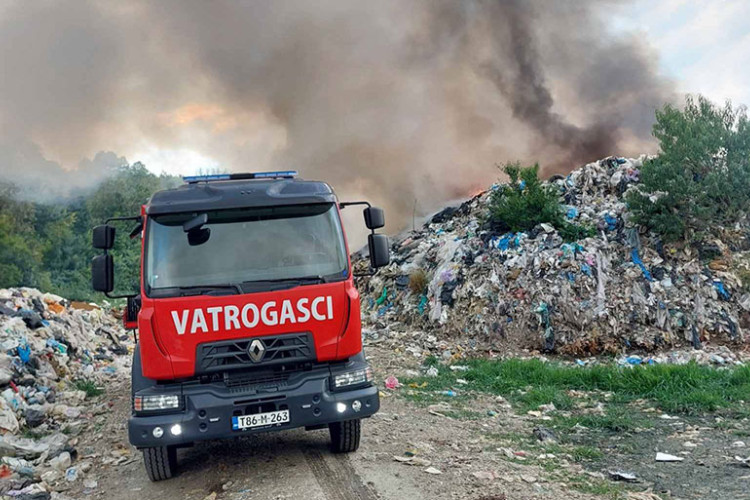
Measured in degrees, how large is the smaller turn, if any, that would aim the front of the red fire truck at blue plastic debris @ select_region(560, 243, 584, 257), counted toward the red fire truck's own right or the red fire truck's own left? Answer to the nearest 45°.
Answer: approximately 135° to the red fire truck's own left

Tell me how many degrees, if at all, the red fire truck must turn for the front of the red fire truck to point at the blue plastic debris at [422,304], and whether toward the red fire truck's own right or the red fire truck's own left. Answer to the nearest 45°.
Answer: approximately 135° to the red fire truck's own left

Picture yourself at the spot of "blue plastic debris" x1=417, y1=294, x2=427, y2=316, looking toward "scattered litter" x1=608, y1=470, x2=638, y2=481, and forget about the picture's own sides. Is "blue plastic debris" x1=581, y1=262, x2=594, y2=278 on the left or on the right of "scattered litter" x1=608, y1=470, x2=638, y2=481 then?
left

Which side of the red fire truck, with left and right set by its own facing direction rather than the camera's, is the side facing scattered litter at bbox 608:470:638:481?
left

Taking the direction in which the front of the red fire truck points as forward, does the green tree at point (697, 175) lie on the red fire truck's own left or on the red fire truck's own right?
on the red fire truck's own left

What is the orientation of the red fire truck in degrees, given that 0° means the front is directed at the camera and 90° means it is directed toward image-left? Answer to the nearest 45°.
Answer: approximately 0°

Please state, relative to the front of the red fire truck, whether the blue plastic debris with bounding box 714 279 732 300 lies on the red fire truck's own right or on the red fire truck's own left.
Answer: on the red fire truck's own left

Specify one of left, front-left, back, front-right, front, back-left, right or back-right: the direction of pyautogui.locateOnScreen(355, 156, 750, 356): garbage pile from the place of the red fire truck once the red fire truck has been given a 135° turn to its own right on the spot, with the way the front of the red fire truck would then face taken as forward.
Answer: right

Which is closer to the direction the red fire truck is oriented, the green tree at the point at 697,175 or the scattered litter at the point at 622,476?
the scattered litter
